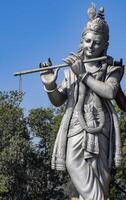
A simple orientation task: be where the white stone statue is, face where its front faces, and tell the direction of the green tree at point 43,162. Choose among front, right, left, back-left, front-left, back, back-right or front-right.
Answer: back

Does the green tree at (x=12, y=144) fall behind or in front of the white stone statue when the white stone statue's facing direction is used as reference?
behind

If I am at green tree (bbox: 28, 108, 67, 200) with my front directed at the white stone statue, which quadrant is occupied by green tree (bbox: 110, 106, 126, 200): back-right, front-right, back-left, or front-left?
front-left

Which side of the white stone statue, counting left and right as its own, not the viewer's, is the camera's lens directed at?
front

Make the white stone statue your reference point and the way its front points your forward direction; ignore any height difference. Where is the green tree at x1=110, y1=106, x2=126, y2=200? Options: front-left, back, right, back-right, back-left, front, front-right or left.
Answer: back

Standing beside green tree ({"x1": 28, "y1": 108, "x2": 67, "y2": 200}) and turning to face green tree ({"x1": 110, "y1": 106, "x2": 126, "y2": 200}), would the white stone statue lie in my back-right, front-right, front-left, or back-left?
front-right
